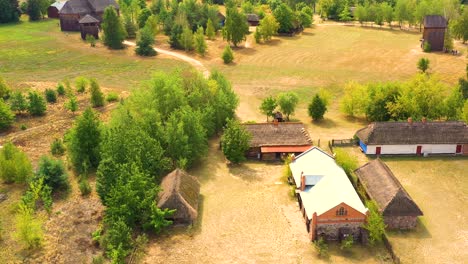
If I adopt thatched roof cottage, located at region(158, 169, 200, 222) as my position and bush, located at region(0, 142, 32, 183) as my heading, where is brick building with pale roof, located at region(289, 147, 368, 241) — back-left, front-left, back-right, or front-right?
back-right

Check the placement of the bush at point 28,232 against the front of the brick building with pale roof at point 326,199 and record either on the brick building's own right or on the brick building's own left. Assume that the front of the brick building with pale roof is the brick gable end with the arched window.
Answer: on the brick building's own right

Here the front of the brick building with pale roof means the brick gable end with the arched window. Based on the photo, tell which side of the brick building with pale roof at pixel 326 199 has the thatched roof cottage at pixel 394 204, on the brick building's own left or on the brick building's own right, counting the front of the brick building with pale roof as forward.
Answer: on the brick building's own left

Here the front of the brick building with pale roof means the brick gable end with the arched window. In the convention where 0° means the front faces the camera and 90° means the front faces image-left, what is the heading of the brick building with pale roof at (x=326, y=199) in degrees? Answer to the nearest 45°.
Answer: approximately 0°

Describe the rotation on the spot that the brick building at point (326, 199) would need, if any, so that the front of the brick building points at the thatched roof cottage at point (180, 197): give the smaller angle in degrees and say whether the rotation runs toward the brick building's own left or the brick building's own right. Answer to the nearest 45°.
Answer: approximately 90° to the brick building's own right

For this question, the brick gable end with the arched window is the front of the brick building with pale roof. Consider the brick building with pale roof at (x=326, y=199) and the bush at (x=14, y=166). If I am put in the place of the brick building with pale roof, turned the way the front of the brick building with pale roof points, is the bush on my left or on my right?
on my right

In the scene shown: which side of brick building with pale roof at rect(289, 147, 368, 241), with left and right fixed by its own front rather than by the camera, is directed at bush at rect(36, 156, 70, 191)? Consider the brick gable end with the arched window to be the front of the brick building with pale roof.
right
